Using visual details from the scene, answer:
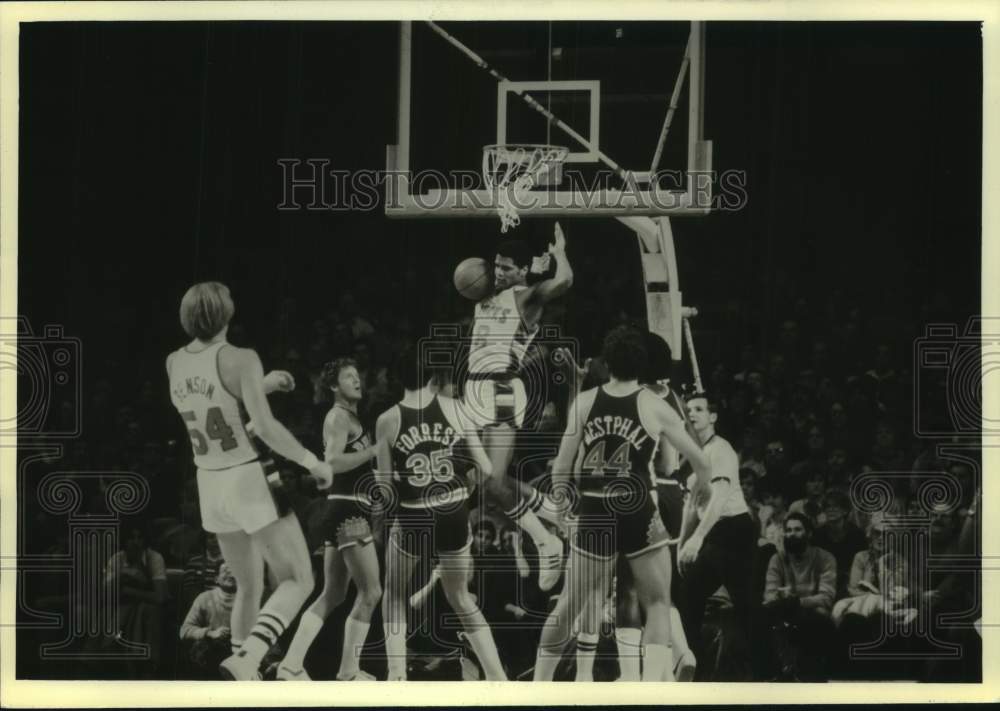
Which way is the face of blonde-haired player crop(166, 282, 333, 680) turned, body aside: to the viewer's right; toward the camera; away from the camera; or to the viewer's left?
away from the camera

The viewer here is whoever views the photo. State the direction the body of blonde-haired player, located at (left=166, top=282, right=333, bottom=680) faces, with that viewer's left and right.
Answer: facing away from the viewer and to the right of the viewer

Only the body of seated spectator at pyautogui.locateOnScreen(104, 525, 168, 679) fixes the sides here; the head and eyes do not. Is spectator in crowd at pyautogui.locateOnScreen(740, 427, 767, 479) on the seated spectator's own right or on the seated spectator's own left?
on the seated spectator's own left

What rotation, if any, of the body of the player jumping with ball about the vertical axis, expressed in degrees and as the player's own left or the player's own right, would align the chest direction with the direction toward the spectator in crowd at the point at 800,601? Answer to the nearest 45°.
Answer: approximately 135° to the player's own left

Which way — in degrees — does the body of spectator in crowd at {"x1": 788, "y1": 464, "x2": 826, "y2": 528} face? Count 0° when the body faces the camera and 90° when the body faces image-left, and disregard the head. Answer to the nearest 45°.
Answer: approximately 0°

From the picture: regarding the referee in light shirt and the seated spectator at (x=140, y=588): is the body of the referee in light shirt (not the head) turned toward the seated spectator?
yes

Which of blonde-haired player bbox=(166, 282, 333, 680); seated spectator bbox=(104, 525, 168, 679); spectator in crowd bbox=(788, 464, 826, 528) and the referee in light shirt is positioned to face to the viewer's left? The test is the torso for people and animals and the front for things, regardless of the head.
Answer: the referee in light shirt

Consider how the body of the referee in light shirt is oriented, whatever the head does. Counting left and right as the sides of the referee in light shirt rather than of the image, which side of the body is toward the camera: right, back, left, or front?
left
